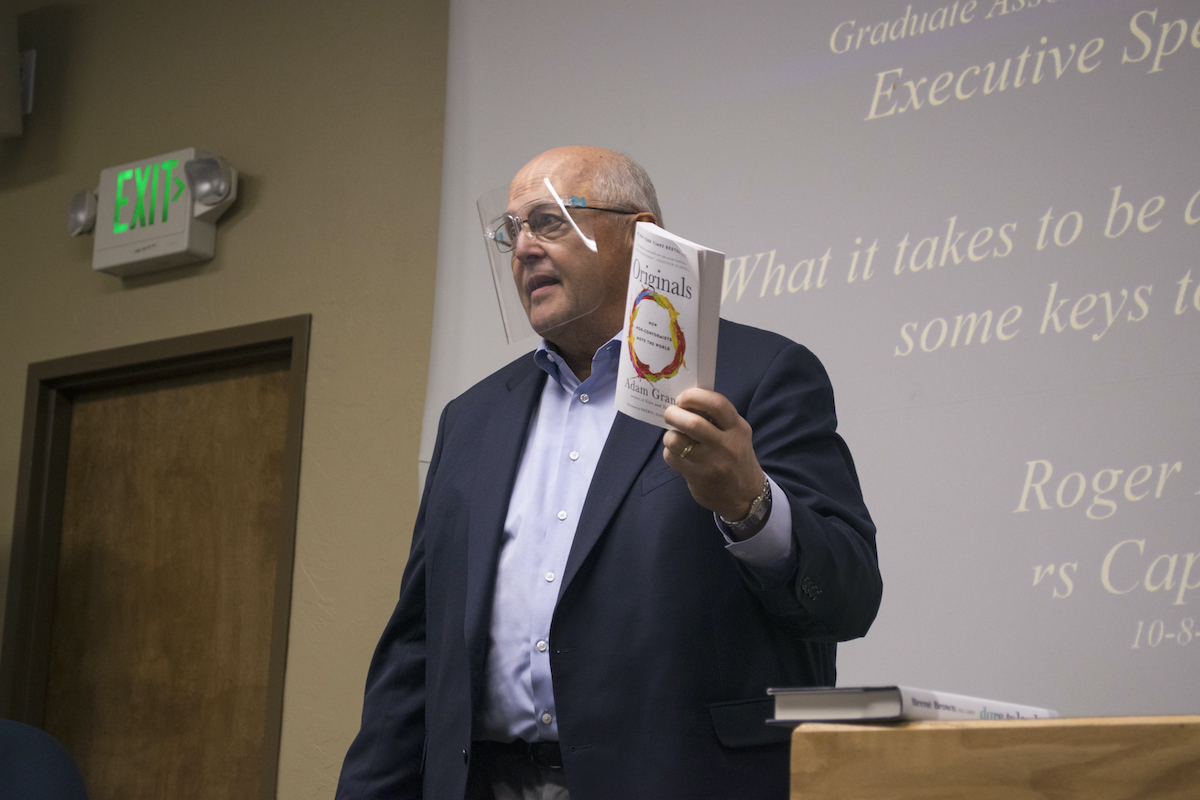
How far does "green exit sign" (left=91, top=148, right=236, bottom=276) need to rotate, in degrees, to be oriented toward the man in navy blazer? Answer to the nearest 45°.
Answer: approximately 45° to its left

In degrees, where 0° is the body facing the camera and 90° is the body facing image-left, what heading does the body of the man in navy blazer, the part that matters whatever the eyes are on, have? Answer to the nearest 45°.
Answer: approximately 45°

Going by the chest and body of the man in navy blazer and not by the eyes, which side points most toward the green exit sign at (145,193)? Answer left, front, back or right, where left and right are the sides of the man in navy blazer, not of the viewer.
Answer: right

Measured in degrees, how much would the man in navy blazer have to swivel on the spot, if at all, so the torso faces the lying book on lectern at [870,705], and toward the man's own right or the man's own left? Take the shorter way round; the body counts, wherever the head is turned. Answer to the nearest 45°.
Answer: approximately 45° to the man's own left

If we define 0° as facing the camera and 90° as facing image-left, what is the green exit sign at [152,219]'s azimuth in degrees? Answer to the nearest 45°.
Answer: approximately 45°

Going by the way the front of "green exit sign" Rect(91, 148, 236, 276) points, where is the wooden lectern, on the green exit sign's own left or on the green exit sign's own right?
on the green exit sign's own left

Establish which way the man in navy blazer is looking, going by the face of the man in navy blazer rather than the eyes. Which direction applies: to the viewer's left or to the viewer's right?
to the viewer's left
